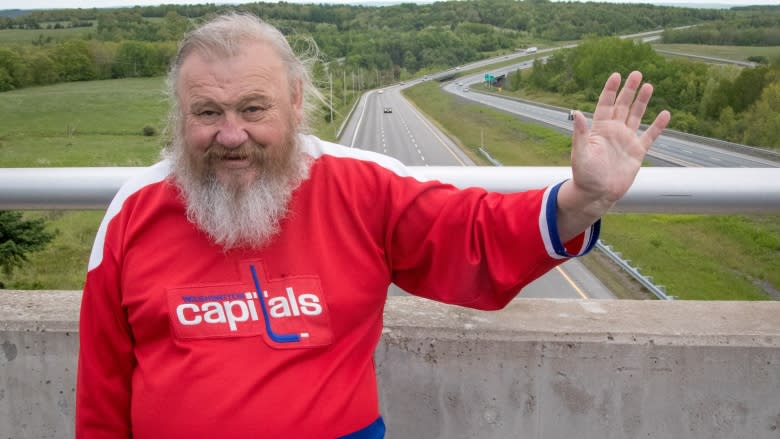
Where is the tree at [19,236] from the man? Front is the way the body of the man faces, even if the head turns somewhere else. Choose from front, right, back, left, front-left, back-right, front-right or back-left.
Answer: back-right

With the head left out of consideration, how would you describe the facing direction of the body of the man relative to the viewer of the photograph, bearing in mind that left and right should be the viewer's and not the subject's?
facing the viewer
